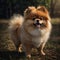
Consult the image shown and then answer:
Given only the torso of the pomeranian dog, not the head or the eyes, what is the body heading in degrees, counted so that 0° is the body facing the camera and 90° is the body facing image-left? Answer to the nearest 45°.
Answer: approximately 315°
